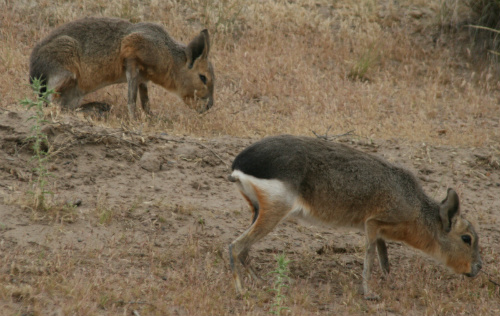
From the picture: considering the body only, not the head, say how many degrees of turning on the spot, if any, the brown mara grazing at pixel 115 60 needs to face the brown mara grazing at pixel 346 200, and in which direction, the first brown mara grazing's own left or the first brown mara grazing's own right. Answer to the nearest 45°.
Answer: approximately 45° to the first brown mara grazing's own right

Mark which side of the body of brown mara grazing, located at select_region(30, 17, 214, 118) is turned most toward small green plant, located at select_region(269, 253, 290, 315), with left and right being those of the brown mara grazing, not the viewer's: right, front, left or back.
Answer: right

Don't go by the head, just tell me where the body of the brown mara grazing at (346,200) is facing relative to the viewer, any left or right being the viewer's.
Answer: facing to the right of the viewer

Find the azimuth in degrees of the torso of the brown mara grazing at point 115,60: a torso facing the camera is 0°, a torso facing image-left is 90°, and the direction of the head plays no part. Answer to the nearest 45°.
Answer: approximately 270°

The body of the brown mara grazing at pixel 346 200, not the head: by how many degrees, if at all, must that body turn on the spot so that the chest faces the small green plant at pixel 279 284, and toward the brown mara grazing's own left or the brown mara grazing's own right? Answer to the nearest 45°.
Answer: approximately 90° to the brown mara grazing's own right

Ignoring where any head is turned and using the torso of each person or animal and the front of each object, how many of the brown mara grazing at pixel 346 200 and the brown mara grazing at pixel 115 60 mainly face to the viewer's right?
2

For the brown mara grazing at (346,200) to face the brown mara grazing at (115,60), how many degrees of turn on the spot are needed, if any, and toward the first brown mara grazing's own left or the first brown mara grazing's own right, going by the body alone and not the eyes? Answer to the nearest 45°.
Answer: approximately 135° to the first brown mara grazing's own left
